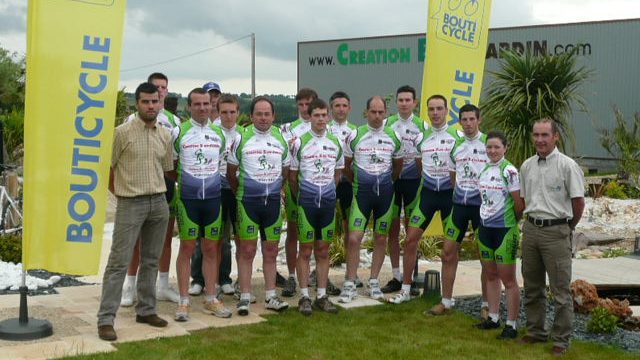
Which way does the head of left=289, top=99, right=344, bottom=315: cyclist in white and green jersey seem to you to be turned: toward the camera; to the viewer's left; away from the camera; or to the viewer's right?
toward the camera

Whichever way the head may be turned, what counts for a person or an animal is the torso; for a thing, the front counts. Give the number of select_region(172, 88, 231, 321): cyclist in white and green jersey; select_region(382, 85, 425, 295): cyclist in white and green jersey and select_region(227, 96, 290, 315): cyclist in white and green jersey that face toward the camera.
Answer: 3

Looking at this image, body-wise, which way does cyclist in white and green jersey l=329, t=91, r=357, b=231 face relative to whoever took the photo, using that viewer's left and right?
facing the viewer

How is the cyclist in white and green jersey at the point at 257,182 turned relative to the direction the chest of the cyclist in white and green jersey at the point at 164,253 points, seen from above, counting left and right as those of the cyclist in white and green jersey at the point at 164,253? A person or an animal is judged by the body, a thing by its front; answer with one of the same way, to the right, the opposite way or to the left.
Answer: the same way

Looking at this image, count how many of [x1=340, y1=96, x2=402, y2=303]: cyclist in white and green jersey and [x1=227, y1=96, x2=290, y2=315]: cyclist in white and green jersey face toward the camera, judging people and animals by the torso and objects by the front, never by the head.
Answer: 2

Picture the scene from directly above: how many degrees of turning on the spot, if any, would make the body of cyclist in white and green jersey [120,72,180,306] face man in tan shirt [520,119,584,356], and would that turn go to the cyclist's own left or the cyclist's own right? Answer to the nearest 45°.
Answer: approximately 45° to the cyclist's own left

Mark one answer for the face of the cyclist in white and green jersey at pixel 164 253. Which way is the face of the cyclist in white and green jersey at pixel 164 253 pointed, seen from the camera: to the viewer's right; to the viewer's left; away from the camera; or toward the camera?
toward the camera

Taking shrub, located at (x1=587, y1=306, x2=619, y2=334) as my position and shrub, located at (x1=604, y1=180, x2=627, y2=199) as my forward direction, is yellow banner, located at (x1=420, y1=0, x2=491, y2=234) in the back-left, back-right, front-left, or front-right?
front-left

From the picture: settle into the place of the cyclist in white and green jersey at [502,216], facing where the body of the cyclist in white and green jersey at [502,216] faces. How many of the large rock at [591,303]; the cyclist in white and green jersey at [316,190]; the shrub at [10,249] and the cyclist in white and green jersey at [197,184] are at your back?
1

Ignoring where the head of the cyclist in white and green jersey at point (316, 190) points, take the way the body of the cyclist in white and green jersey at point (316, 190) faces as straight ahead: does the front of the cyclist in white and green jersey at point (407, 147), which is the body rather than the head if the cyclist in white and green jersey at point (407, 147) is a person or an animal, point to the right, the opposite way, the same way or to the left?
the same way

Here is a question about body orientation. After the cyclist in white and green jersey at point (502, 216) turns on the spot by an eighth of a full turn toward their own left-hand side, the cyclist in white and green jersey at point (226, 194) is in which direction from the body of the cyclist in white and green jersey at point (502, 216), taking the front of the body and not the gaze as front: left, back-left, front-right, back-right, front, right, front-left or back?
right

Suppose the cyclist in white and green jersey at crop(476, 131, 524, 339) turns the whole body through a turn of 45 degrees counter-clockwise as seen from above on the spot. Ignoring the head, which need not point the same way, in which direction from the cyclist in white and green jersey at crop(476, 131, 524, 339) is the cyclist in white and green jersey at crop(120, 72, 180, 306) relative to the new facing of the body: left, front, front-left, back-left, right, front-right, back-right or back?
right

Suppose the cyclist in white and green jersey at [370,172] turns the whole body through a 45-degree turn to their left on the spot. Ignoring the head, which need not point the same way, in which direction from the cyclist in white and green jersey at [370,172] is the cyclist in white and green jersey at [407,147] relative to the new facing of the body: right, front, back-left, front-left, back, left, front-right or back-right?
left

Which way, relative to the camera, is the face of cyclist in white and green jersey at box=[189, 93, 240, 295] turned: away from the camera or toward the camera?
toward the camera

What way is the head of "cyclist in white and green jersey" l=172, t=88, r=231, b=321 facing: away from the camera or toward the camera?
toward the camera

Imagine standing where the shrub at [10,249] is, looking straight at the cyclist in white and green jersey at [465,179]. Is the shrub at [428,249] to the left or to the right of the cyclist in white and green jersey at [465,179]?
left

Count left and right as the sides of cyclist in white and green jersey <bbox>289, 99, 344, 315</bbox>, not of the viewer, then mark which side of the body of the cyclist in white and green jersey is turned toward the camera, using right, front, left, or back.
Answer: front

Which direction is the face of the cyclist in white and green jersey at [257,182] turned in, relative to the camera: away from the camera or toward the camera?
toward the camera

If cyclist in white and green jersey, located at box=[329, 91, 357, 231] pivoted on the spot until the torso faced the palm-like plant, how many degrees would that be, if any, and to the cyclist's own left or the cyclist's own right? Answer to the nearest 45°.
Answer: approximately 135° to the cyclist's own left
